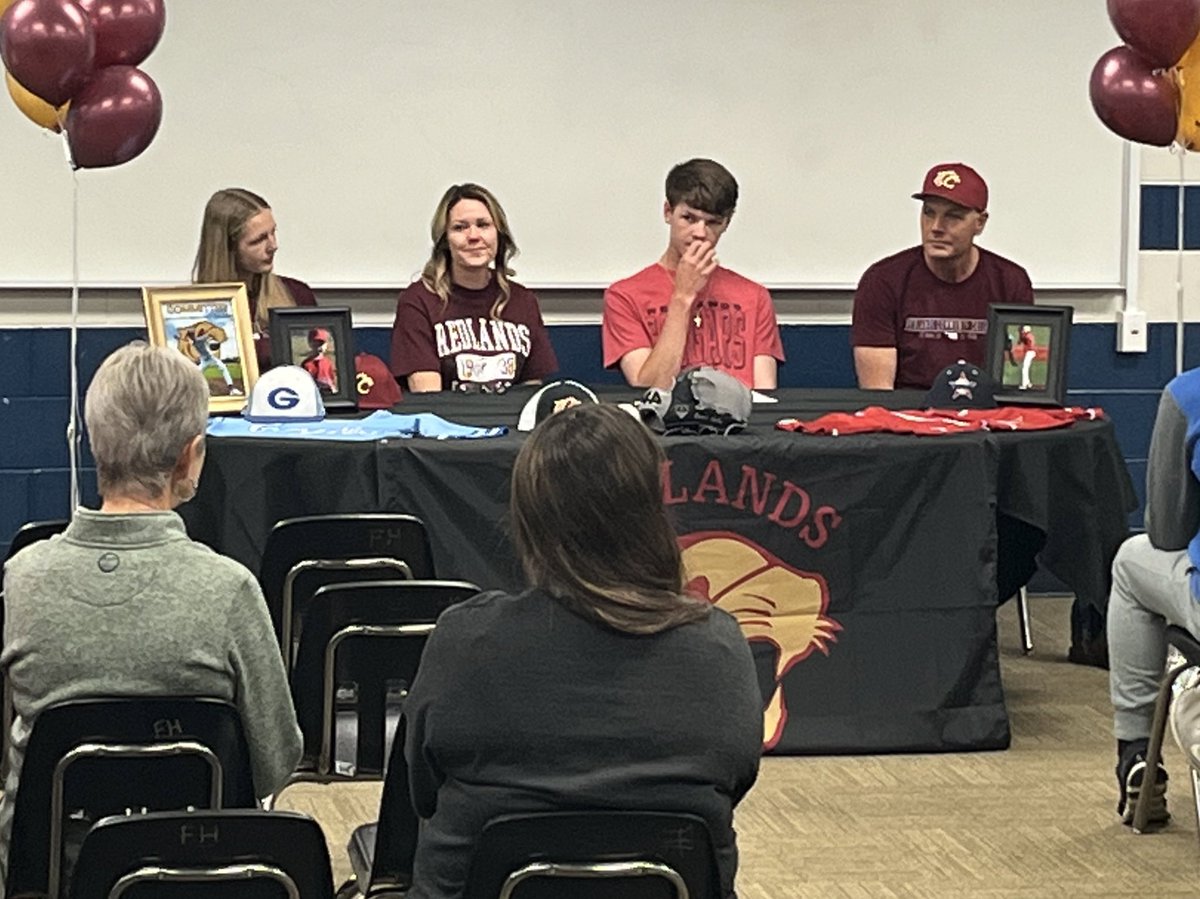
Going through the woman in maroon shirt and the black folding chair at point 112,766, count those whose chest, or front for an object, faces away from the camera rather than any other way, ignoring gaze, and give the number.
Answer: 1

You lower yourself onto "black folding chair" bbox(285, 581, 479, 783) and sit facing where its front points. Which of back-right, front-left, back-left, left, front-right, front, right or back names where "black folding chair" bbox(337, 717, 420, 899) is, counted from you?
back

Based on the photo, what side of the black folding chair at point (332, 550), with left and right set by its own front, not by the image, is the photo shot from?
back

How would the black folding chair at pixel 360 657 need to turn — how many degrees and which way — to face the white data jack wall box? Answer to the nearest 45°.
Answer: approximately 45° to its right

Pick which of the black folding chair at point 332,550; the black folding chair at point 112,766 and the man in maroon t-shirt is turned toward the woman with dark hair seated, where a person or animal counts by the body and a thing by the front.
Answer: the man in maroon t-shirt

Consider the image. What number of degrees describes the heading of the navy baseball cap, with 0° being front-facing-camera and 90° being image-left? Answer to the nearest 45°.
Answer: approximately 0°

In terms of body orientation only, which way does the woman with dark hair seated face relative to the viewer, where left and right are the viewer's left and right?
facing away from the viewer

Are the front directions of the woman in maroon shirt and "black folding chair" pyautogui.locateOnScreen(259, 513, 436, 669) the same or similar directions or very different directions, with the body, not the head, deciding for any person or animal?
very different directions

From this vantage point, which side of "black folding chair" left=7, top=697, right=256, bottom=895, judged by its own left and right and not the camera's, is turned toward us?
back

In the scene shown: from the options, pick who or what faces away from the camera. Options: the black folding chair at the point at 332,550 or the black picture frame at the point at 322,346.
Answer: the black folding chair

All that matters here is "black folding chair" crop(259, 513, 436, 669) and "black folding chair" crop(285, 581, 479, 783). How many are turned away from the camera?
2
